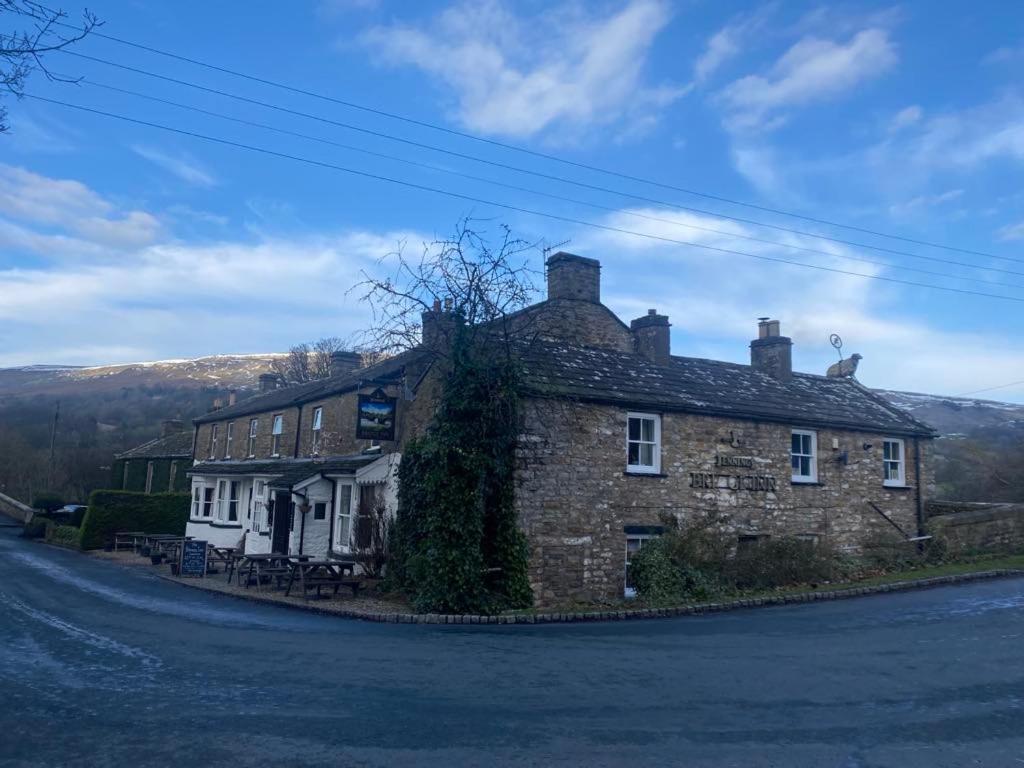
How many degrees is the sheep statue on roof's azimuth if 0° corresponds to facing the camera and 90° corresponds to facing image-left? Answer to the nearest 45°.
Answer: approximately 270°

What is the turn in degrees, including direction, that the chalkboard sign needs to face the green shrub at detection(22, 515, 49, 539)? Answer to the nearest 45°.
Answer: approximately 180°

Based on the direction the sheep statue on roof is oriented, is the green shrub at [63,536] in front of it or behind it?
behind

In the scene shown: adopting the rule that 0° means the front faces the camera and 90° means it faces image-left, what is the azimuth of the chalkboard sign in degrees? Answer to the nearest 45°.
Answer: approximately 0°

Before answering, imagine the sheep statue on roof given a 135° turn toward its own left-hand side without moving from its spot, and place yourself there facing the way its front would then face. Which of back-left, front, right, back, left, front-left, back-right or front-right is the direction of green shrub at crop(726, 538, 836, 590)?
back-left

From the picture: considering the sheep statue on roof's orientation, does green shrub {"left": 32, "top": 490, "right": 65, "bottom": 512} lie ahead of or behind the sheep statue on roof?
behind

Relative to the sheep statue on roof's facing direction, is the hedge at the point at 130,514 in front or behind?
behind

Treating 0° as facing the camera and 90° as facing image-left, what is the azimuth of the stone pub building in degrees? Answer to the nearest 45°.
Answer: approximately 45°

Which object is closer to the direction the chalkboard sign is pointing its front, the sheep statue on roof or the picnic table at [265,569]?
the picnic table

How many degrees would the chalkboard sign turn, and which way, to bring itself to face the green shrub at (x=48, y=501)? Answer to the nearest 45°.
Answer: approximately 180°

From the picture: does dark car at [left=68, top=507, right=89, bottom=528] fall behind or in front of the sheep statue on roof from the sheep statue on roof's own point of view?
behind

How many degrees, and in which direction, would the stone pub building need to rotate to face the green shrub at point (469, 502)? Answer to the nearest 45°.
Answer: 0° — it already faces it

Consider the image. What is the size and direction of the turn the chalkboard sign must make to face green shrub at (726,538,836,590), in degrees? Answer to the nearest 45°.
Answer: approximately 45° to its left

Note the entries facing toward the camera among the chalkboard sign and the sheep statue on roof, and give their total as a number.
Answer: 1
